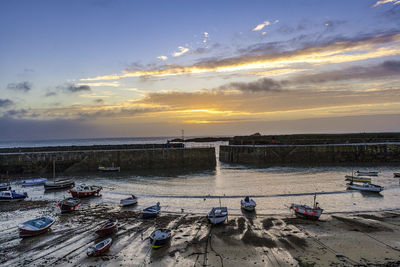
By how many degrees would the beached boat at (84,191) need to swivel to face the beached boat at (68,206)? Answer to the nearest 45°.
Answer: approximately 90° to its right

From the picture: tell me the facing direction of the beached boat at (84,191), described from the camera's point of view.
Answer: facing to the right of the viewer
